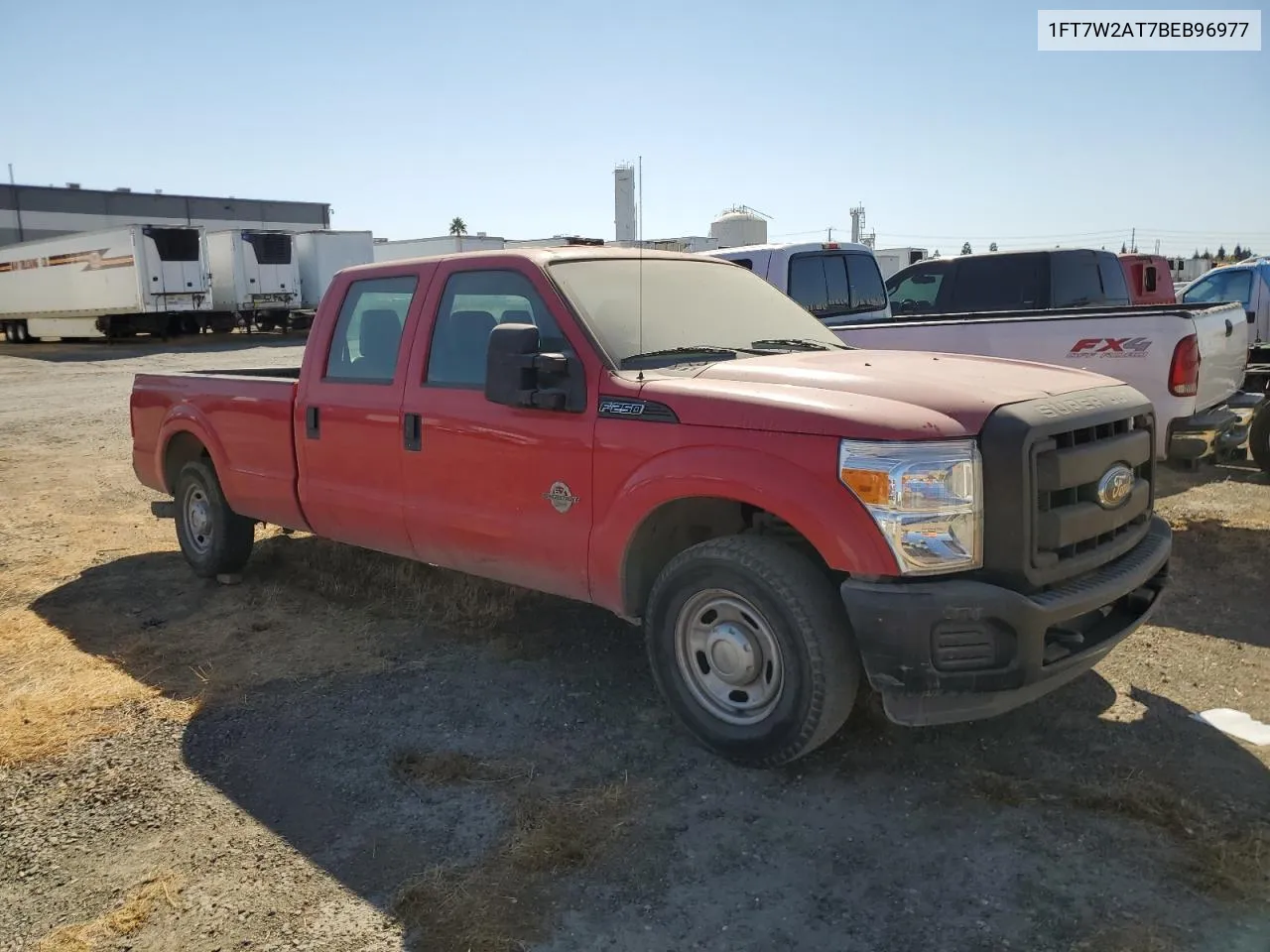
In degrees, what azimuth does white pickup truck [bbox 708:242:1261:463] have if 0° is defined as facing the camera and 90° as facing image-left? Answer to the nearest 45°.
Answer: approximately 135°

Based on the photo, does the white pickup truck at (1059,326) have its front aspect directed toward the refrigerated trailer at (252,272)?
yes

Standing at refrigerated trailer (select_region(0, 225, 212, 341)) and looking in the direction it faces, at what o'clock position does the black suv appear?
The black suv is roughly at 1 o'clock from the refrigerated trailer.

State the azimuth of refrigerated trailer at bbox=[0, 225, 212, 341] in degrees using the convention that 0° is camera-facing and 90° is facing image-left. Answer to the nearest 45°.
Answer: approximately 315°

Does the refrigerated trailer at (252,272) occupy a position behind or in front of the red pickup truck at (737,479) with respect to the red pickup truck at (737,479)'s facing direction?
behind

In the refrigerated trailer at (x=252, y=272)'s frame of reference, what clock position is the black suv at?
The black suv is roughly at 1 o'clock from the refrigerated trailer.

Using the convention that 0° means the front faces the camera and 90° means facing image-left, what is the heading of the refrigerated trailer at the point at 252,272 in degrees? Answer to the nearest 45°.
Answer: approximately 315°

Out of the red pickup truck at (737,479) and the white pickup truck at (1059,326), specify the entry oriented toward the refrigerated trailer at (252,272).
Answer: the white pickup truck

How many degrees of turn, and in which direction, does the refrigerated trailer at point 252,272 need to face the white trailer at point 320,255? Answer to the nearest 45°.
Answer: approximately 90° to its left

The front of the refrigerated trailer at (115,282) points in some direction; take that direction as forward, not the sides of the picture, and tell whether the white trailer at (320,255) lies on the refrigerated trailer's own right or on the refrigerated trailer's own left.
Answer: on the refrigerated trailer's own left
